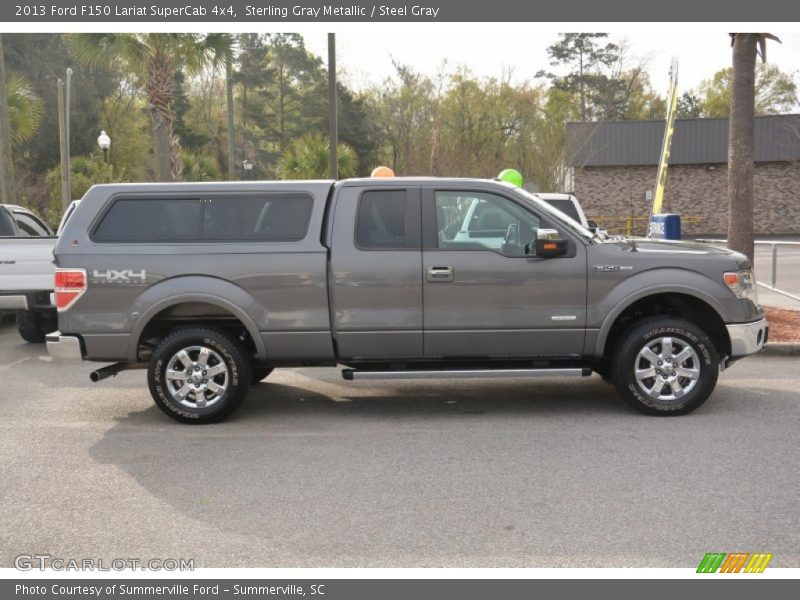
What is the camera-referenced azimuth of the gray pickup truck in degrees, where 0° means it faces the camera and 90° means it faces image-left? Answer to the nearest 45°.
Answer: approximately 270°

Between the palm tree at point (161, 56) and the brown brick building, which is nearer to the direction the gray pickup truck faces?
the brown brick building

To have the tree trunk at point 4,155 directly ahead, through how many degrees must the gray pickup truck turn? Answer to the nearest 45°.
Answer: approximately 135° to its left

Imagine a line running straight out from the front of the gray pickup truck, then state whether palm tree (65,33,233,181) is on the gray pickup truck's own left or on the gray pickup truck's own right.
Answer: on the gray pickup truck's own left

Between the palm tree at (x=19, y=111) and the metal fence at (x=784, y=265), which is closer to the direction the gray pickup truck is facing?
the metal fence

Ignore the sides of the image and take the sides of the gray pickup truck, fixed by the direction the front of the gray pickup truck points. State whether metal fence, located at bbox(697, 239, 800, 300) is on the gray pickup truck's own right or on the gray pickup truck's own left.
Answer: on the gray pickup truck's own left

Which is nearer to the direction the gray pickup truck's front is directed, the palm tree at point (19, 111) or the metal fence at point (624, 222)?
the metal fence

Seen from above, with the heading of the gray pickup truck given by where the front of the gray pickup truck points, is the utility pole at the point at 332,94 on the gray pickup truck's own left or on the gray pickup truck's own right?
on the gray pickup truck's own left

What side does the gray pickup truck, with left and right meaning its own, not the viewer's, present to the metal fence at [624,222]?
left
